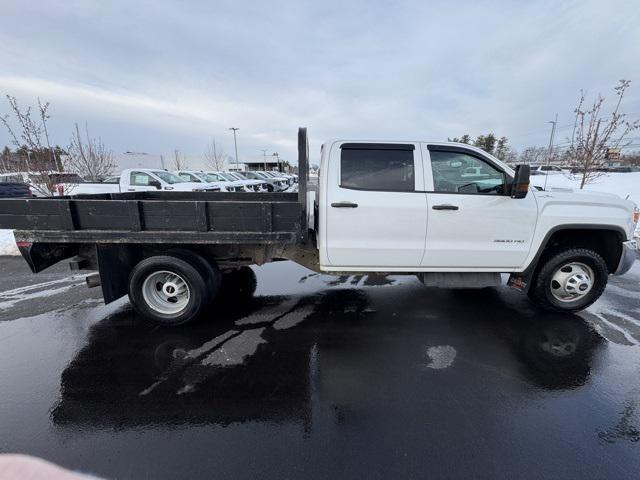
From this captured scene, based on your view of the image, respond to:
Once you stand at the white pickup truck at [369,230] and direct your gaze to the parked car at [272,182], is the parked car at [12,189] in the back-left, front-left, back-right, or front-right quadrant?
front-left

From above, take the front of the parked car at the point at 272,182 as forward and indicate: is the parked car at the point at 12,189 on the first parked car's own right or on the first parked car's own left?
on the first parked car's own right

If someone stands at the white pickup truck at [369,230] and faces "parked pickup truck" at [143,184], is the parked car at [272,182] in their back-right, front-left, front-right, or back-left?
front-right

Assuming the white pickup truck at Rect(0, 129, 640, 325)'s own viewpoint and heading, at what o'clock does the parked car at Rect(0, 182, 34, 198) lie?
The parked car is roughly at 7 o'clock from the white pickup truck.

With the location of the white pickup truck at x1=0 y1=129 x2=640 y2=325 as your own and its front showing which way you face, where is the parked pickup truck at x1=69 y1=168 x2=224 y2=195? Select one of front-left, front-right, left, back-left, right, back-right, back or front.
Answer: back-left

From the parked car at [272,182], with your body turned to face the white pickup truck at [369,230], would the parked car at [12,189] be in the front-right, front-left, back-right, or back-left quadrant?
front-right

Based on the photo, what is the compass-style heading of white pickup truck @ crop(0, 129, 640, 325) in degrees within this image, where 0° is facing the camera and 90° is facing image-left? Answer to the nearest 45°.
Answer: approximately 270°

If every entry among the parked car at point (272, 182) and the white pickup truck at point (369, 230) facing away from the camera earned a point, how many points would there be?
0
